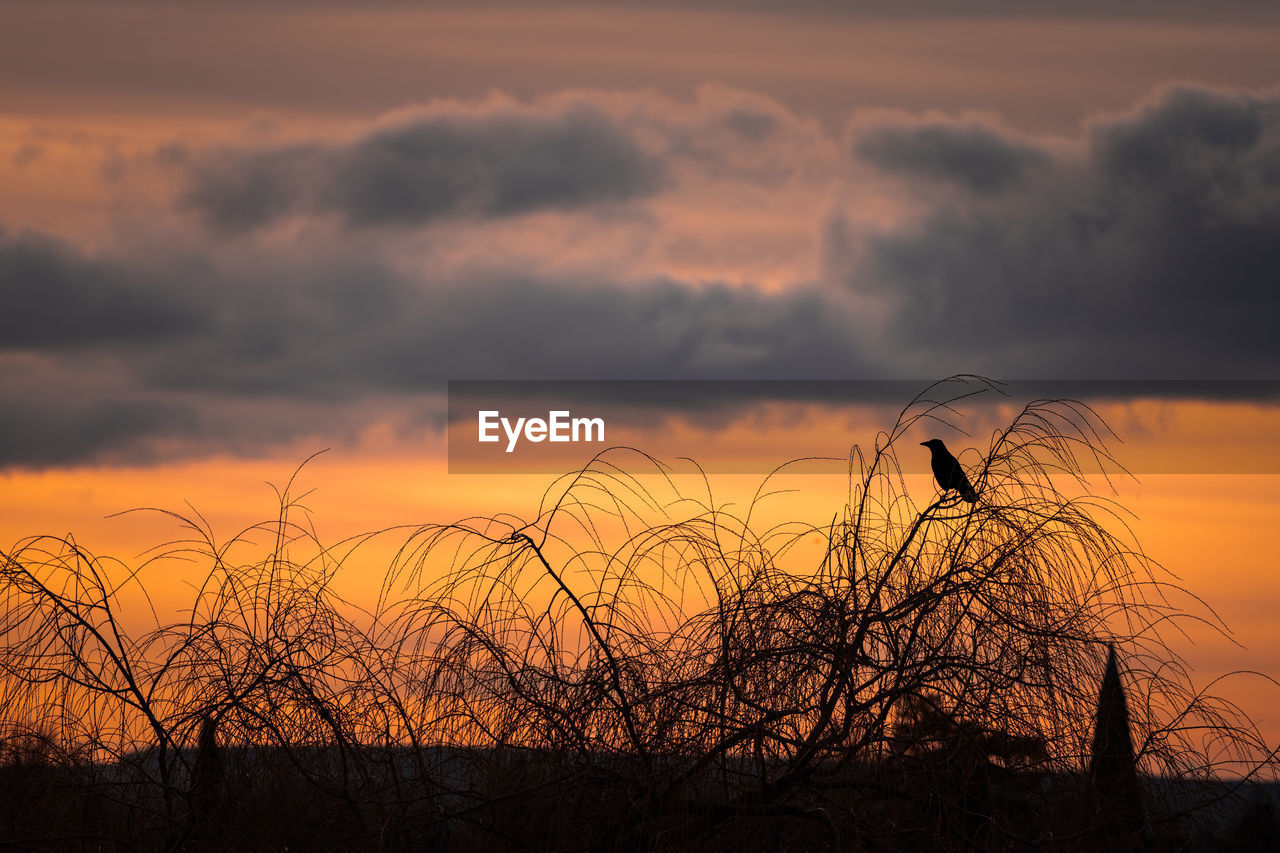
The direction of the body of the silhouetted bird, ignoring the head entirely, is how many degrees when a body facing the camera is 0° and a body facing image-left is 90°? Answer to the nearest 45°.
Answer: approximately 90°
